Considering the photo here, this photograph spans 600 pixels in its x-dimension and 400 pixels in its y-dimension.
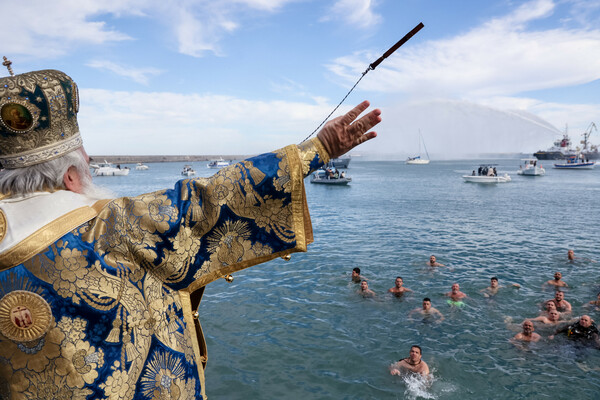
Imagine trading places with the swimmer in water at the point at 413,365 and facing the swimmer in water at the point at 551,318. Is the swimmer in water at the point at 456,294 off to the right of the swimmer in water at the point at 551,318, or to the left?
left

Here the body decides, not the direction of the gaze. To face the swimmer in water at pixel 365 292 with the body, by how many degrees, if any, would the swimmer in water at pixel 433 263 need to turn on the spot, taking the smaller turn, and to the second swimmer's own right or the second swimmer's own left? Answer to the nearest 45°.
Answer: approximately 45° to the second swimmer's own right

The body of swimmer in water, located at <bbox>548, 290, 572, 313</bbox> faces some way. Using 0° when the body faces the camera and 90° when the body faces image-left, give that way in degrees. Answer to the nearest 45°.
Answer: approximately 45°

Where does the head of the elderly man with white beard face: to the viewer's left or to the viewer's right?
to the viewer's right

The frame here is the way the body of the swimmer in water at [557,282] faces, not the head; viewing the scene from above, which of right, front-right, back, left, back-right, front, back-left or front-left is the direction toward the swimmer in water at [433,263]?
right

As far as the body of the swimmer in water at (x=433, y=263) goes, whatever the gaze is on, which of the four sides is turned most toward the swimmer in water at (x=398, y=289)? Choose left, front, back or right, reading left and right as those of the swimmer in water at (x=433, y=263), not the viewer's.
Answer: front

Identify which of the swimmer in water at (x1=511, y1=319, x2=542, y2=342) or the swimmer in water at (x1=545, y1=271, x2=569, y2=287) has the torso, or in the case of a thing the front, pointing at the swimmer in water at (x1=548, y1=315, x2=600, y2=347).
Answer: the swimmer in water at (x1=545, y1=271, x2=569, y2=287)

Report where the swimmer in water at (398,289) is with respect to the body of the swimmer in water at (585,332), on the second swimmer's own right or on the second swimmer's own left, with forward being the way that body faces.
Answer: on the second swimmer's own right

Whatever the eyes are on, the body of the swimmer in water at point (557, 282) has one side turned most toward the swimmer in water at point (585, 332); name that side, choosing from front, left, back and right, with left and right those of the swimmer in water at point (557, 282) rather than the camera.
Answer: front

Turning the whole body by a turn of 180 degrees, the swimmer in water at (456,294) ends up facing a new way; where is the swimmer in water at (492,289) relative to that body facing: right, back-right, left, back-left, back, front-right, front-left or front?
front-right

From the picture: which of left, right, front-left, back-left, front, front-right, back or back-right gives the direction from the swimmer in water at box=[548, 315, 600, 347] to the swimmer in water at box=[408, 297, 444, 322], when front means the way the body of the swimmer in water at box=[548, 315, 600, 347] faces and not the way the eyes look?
front-right

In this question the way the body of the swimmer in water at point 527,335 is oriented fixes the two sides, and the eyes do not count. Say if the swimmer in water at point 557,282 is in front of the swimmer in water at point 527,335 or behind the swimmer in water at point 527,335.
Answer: behind

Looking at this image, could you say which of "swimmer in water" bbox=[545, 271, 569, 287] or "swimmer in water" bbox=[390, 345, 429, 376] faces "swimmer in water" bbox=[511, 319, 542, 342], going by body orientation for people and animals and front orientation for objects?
"swimmer in water" bbox=[545, 271, 569, 287]

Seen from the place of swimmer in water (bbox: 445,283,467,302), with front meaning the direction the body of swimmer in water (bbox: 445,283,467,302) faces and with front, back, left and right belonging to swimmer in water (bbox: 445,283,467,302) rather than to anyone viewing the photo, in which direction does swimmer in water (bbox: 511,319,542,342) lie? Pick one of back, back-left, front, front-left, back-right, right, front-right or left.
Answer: front-left

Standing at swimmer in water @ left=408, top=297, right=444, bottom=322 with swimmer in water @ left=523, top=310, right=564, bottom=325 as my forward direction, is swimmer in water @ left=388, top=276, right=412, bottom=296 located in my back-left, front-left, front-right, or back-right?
back-left

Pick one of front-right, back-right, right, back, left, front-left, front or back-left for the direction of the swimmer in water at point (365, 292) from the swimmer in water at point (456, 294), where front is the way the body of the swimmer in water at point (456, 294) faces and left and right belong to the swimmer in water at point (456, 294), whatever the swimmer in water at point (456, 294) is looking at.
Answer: right

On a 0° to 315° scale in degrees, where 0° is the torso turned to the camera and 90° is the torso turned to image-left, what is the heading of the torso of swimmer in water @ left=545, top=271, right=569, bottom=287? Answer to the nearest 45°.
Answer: approximately 0°

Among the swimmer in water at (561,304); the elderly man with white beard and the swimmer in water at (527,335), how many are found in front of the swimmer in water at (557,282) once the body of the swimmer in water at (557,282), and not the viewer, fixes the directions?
3
